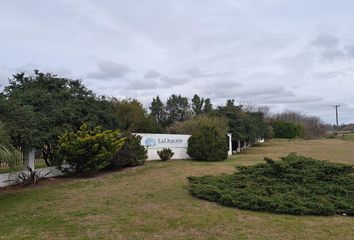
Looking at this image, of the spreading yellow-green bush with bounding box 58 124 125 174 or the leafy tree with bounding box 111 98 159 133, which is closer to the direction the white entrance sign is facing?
the spreading yellow-green bush

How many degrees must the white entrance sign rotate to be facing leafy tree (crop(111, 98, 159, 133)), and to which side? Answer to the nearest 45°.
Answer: approximately 180°

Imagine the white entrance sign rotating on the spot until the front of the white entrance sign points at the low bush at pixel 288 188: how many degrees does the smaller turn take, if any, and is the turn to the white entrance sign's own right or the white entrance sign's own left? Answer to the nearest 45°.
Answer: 0° — it already faces it

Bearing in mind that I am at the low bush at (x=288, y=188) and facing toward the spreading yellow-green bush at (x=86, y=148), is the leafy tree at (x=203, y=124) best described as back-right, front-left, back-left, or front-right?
front-right

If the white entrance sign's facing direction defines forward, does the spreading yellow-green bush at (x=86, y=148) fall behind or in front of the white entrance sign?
in front

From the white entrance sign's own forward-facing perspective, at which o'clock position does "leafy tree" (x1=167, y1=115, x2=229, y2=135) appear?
The leafy tree is roughly at 7 o'clock from the white entrance sign.

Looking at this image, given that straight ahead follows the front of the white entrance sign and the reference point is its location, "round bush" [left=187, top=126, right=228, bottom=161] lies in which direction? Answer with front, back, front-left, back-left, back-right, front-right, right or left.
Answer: left

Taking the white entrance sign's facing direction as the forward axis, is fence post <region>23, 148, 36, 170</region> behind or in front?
in front

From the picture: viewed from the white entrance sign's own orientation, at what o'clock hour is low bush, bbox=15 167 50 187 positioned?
The low bush is roughly at 1 o'clock from the white entrance sign.

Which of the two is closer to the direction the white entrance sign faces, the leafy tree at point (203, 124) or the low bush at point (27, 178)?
the low bush

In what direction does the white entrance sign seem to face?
toward the camera

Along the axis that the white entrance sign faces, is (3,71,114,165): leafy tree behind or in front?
in front

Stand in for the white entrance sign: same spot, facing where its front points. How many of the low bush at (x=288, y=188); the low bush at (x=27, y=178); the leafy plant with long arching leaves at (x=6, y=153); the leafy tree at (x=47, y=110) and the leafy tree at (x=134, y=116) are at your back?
1
